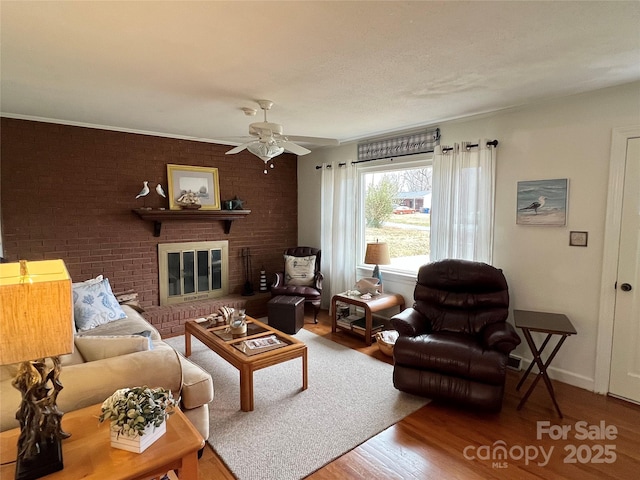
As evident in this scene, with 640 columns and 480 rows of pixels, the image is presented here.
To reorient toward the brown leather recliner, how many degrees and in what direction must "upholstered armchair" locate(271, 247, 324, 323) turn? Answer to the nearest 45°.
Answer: approximately 90° to its left

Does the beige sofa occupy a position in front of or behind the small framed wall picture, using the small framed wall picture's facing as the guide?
in front

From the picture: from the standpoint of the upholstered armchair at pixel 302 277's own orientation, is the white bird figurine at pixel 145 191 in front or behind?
in front

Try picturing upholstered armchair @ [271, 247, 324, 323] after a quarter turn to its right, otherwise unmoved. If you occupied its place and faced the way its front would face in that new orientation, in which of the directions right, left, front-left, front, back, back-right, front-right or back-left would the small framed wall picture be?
back

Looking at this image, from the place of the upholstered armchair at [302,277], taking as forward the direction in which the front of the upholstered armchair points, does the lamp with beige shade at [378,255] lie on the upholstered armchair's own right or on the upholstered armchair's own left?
on the upholstered armchair's own left

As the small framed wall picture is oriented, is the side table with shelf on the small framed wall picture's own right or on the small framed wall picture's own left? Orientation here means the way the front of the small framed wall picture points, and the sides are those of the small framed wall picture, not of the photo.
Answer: on the small framed wall picture's own right

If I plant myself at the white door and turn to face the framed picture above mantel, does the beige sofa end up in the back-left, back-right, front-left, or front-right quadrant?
front-left

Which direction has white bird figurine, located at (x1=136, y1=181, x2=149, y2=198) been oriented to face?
to the viewer's right

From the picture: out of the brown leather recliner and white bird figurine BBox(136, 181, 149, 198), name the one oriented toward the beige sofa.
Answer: the brown leather recliner

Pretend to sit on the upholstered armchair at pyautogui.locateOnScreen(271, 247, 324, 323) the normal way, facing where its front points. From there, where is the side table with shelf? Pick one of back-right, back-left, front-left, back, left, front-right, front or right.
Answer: left

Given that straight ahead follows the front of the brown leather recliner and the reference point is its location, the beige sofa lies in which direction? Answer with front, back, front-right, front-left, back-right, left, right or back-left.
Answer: front

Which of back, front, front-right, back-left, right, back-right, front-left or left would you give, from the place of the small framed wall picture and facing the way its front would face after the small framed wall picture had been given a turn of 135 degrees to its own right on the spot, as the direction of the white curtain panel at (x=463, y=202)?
front-left

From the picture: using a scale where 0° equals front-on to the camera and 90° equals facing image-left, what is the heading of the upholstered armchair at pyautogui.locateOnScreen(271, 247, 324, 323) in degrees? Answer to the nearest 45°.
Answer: approximately 45°

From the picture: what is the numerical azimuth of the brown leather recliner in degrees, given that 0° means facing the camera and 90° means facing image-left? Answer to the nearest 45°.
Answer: approximately 45°
